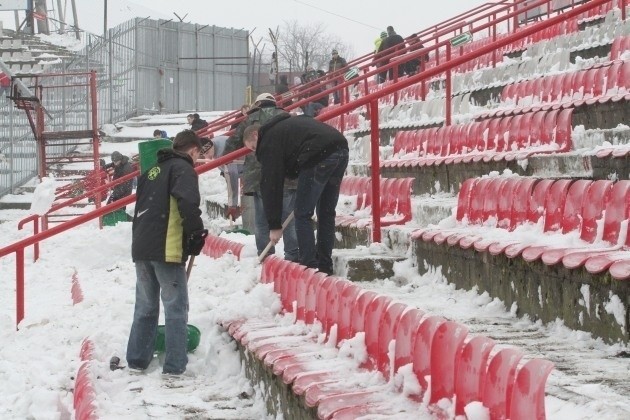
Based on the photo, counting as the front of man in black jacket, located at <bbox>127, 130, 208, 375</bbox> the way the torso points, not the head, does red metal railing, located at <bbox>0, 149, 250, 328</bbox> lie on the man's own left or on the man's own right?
on the man's own left

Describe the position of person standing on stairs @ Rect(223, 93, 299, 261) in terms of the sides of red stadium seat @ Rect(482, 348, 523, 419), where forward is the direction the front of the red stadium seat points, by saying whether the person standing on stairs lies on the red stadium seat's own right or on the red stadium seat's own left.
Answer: on the red stadium seat's own right

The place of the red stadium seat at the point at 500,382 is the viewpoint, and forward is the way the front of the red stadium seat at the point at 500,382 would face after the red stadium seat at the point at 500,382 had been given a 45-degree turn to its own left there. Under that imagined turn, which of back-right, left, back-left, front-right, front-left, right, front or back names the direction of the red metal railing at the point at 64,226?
back-right

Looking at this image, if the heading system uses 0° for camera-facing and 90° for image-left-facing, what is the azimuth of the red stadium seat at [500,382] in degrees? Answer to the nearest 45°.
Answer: approximately 45°

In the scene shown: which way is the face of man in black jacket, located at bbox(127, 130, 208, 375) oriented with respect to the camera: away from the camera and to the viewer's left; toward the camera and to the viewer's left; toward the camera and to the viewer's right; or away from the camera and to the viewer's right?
away from the camera and to the viewer's right

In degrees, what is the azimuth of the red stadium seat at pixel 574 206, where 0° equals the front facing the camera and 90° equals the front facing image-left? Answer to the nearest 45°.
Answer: approximately 45°

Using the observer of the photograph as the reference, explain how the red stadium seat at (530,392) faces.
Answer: facing the viewer and to the left of the viewer
